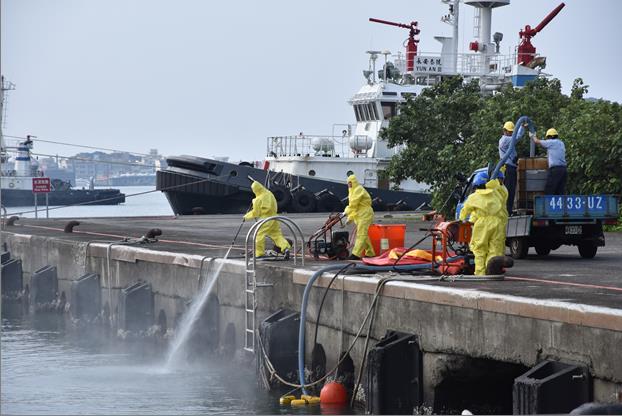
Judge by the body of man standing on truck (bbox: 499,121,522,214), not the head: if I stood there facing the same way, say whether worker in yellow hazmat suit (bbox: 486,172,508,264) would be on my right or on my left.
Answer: on my right

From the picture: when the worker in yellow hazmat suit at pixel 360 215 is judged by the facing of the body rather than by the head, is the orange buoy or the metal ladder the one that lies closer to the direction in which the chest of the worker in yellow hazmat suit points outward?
the metal ladder

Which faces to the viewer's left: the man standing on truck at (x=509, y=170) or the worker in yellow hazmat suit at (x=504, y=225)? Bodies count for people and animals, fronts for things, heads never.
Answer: the worker in yellow hazmat suit

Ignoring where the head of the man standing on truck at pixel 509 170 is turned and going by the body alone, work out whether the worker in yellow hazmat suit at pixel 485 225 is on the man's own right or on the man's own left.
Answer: on the man's own right

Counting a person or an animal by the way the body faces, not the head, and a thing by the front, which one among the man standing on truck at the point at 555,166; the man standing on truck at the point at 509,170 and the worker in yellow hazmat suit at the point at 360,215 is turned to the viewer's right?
the man standing on truck at the point at 509,170

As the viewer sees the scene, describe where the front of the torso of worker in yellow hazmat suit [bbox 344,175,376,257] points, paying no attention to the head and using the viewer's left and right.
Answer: facing to the left of the viewer

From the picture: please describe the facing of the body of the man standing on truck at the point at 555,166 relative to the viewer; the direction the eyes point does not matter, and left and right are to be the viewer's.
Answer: facing away from the viewer and to the left of the viewer

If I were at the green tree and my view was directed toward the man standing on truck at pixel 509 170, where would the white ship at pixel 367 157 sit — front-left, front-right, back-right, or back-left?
back-right
